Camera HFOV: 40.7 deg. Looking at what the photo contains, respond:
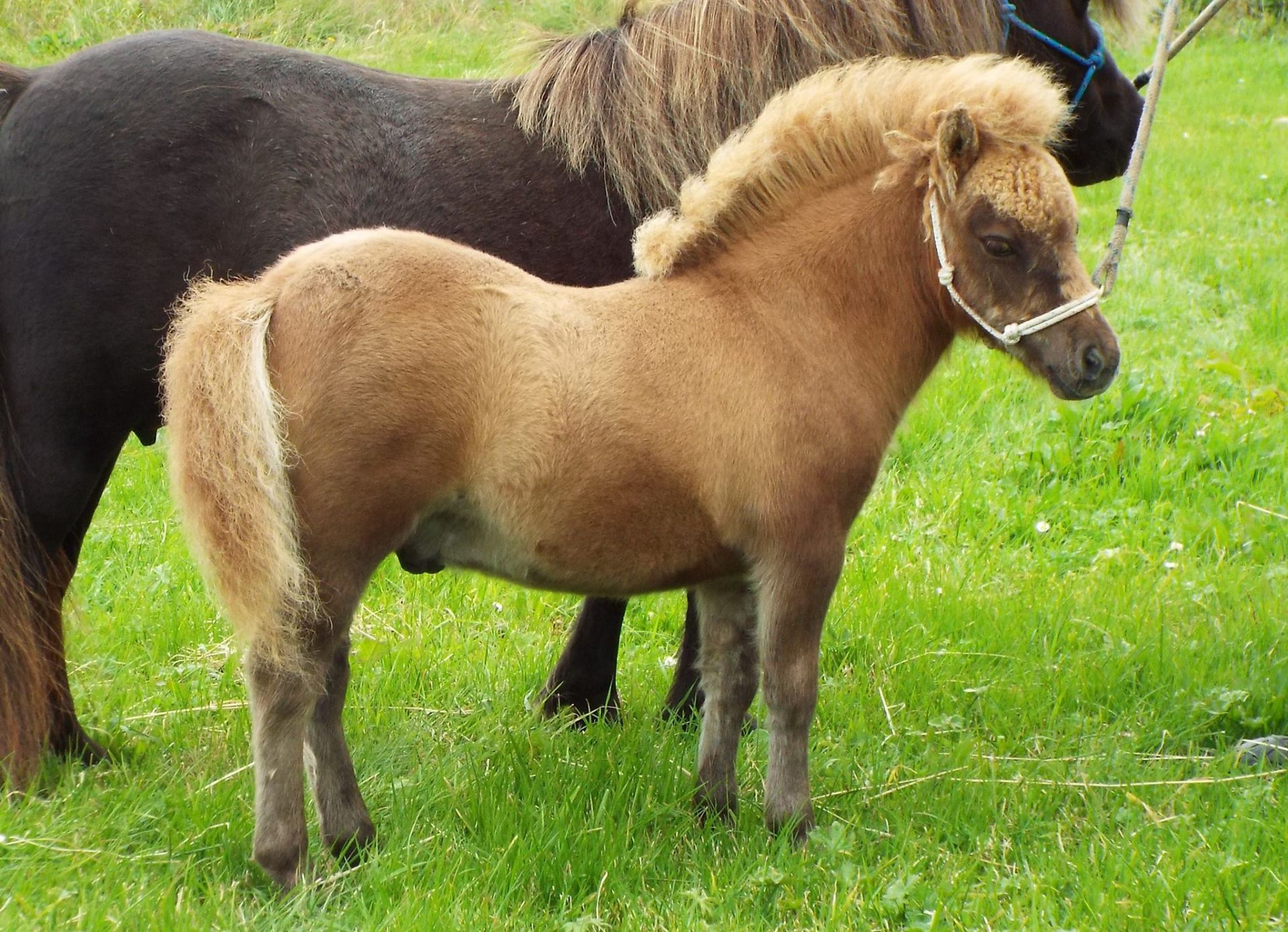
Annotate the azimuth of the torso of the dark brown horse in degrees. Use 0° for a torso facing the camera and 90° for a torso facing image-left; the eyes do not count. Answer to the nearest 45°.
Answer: approximately 270°

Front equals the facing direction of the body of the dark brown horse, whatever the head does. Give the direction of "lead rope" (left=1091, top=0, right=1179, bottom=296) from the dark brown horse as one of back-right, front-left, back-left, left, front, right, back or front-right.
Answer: front

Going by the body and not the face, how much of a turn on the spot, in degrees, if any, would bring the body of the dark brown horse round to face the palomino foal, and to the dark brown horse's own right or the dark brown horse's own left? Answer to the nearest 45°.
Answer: approximately 45° to the dark brown horse's own right
